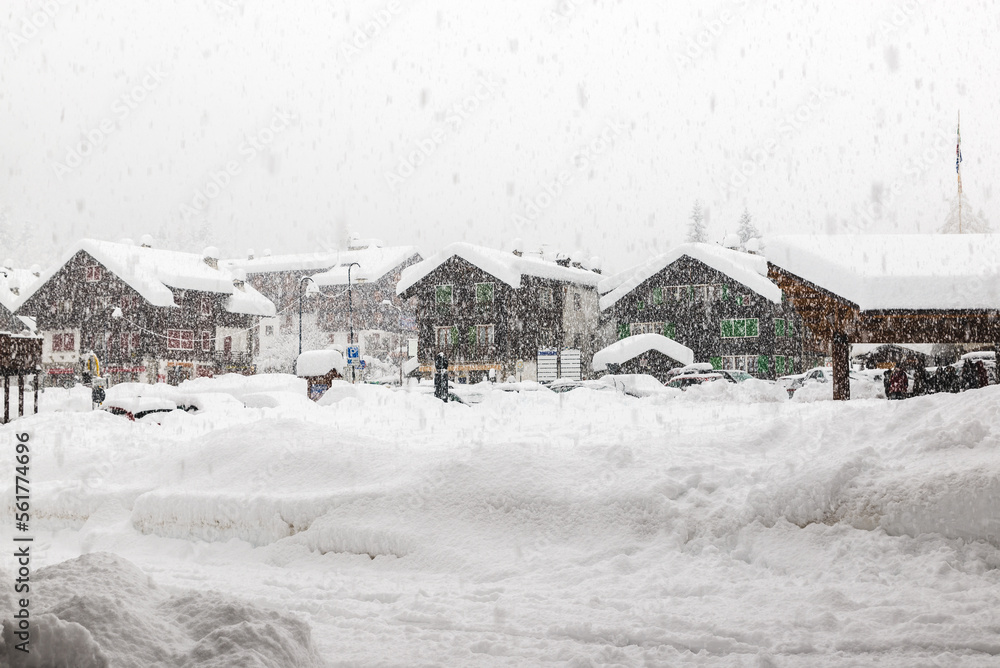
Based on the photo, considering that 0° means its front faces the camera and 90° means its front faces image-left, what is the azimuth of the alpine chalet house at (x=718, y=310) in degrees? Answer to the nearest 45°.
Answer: approximately 0°

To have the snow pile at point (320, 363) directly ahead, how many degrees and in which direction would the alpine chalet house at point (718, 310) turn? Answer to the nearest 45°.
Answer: approximately 45° to its right
